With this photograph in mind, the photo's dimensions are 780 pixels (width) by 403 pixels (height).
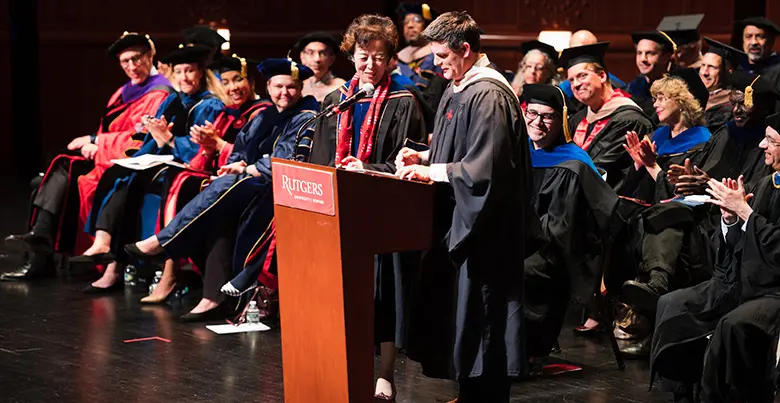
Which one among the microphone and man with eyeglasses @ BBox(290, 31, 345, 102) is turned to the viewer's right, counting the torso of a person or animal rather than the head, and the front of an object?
the microphone

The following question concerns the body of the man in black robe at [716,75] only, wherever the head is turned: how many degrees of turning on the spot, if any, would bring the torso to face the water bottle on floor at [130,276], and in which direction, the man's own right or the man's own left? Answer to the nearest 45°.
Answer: approximately 45° to the man's own right

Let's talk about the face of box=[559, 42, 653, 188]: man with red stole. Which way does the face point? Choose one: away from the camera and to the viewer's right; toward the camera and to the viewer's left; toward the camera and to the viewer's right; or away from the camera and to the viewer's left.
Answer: toward the camera and to the viewer's left

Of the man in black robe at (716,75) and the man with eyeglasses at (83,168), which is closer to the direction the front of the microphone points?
the man in black robe

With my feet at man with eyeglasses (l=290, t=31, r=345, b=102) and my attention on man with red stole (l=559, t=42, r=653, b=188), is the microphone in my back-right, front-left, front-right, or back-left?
front-right

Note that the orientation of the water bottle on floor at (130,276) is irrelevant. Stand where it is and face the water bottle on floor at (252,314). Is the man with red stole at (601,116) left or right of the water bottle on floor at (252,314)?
left

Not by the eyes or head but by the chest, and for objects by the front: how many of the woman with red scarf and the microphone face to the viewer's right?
1

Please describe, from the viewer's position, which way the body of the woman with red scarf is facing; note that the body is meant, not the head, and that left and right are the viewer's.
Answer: facing the viewer

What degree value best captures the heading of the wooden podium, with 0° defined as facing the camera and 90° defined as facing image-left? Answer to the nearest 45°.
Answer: approximately 45°

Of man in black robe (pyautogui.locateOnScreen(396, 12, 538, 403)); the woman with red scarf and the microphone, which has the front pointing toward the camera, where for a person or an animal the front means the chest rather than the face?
the woman with red scarf

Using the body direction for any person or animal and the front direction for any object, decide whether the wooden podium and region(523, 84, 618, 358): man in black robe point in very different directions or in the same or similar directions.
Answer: same or similar directions

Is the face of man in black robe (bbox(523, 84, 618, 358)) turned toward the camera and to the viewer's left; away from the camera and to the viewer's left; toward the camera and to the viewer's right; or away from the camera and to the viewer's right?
toward the camera and to the viewer's left

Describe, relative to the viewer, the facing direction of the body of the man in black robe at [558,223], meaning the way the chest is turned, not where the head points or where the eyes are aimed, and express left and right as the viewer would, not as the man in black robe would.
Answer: facing the viewer and to the left of the viewer

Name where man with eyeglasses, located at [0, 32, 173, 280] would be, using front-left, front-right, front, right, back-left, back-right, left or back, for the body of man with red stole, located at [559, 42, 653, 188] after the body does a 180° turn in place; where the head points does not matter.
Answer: back-left

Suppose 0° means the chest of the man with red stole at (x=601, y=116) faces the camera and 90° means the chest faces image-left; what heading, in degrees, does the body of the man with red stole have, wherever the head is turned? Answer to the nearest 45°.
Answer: approximately 45°

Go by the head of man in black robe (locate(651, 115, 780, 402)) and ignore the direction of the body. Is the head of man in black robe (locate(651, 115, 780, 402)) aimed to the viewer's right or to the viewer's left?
to the viewer's left
